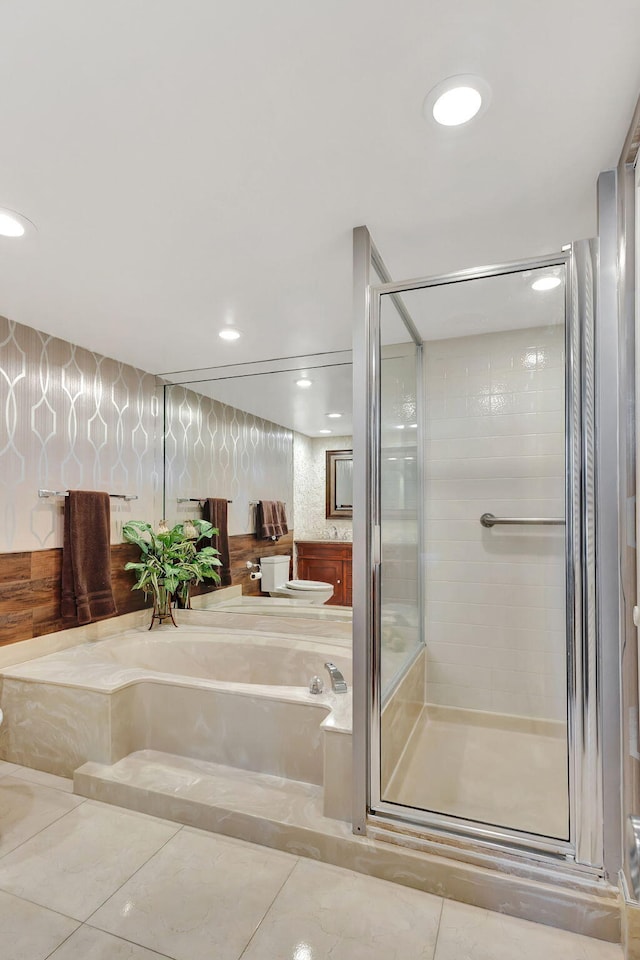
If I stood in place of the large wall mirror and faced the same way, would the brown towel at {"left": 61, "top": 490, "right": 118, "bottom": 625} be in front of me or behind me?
in front

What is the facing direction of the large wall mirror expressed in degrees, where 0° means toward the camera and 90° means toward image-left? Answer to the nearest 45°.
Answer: approximately 45°

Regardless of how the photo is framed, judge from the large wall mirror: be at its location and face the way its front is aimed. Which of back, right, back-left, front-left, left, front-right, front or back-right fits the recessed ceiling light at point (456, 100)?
front-left

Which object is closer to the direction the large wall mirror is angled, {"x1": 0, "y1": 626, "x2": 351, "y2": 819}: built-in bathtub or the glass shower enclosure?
the built-in bathtub

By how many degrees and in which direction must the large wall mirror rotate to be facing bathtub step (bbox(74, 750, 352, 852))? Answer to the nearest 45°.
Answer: approximately 45° to its left

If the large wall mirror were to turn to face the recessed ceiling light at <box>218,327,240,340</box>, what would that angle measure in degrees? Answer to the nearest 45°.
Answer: approximately 45° to its left
